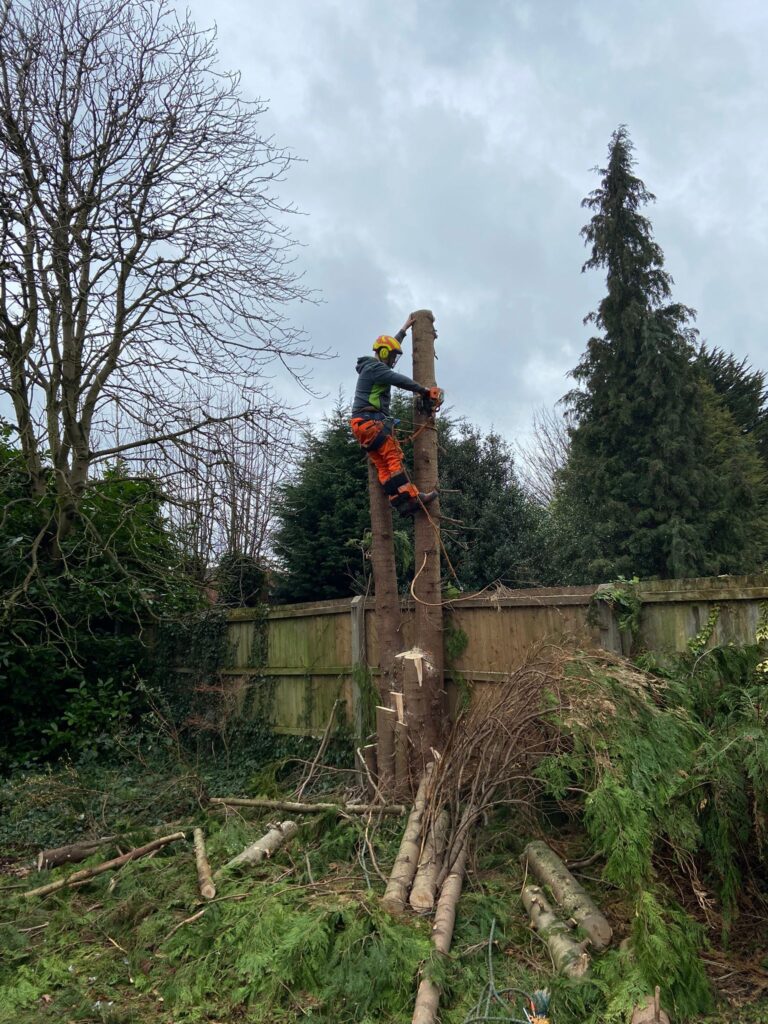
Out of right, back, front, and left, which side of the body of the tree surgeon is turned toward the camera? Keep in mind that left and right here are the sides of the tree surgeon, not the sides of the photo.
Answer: right

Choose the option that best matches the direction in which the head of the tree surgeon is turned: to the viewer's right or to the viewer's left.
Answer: to the viewer's right
